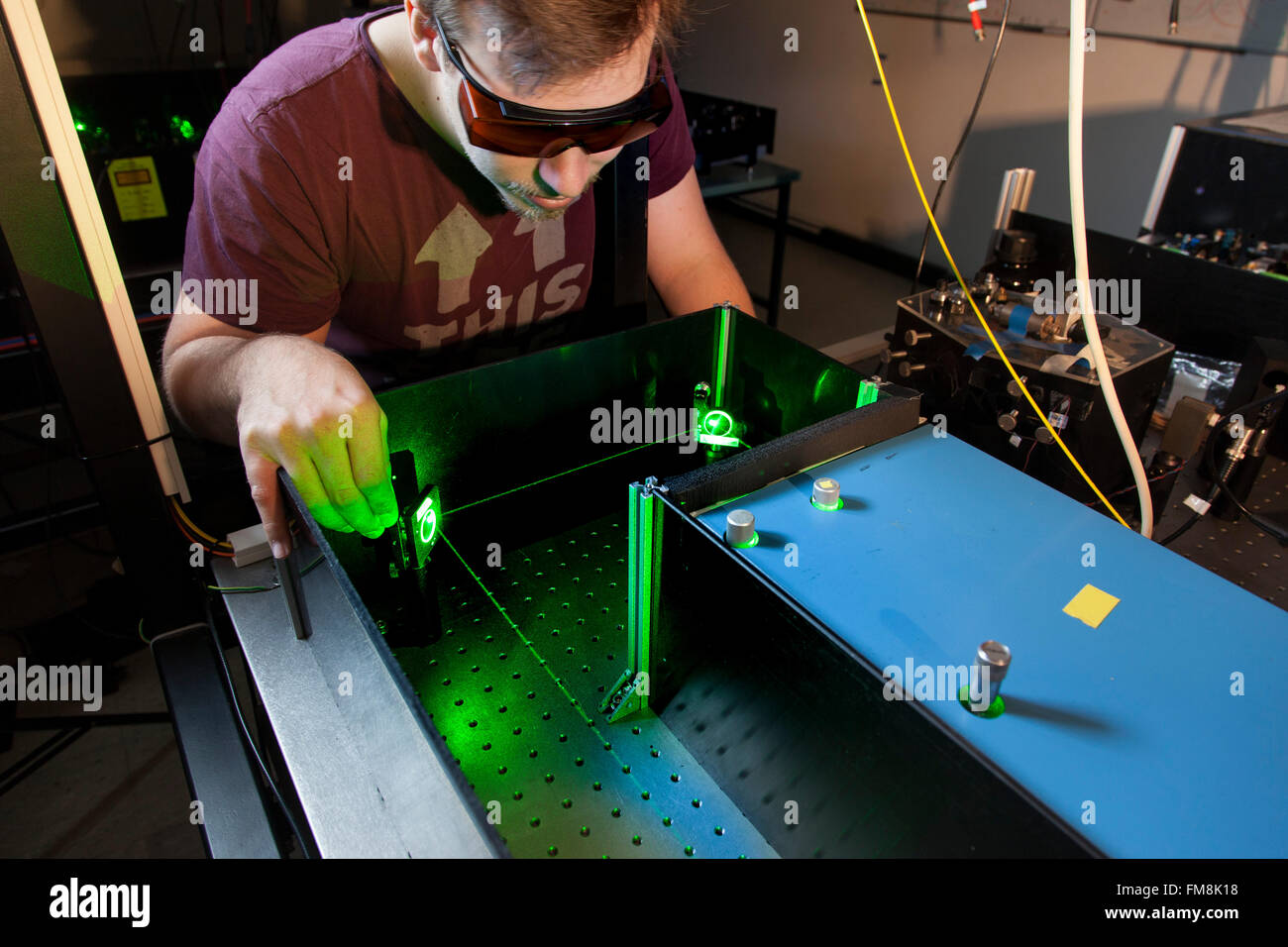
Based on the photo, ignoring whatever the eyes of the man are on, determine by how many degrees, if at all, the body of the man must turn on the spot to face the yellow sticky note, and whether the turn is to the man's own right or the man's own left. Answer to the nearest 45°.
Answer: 0° — they already face it

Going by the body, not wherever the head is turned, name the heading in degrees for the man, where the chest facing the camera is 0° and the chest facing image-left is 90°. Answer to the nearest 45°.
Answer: approximately 315°
